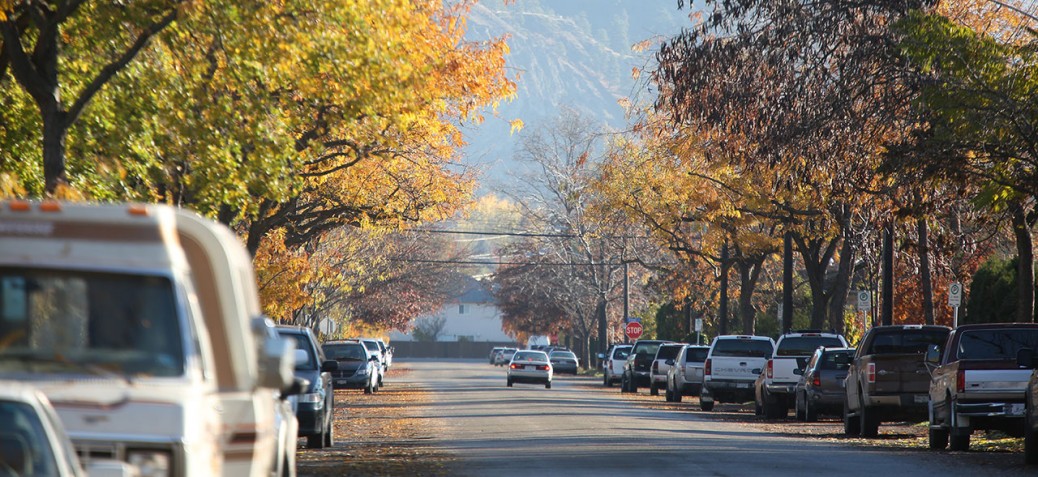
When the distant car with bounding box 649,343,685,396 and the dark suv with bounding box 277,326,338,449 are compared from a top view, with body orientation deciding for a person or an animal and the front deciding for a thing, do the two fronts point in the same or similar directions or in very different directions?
very different directions

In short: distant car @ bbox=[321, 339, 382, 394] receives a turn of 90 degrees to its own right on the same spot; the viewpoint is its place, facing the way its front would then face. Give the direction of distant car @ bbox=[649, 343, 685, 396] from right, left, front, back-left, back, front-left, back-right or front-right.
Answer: back

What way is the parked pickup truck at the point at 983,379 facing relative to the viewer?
away from the camera

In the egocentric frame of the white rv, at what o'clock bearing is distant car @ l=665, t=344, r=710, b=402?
The distant car is roughly at 7 o'clock from the white rv.

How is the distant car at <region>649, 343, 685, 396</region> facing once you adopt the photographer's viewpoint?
facing away from the viewer

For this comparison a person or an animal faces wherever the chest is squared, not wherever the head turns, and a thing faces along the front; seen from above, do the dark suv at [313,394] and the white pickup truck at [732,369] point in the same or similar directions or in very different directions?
very different directions

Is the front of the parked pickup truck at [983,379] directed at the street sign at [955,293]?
yes

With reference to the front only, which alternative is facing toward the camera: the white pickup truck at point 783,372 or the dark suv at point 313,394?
the dark suv

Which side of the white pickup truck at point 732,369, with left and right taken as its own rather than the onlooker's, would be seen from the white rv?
back

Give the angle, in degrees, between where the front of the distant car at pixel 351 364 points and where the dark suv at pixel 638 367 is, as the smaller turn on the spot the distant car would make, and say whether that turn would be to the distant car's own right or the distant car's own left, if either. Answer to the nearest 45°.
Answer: approximately 90° to the distant car's own left

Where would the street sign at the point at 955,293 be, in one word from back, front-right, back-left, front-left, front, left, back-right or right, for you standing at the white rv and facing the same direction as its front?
back-left

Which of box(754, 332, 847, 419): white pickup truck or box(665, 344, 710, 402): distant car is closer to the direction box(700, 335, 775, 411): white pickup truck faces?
the distant car

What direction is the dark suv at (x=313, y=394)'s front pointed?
toward the camera

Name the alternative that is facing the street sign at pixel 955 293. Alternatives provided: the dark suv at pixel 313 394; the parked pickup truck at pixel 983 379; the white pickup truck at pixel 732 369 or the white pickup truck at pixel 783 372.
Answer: the parked pickup truck

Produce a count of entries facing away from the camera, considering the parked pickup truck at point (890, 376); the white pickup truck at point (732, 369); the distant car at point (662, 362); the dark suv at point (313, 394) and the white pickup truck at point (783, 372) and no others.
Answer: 4

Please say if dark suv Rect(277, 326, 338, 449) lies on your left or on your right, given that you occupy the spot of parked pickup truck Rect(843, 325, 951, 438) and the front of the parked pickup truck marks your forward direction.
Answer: on your left

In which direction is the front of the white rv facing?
toward the camera

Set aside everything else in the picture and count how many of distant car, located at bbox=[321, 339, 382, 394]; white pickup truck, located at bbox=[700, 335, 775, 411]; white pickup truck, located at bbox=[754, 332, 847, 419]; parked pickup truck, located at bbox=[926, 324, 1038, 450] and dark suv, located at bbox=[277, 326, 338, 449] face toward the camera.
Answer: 2

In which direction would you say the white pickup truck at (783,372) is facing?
away from the camera
